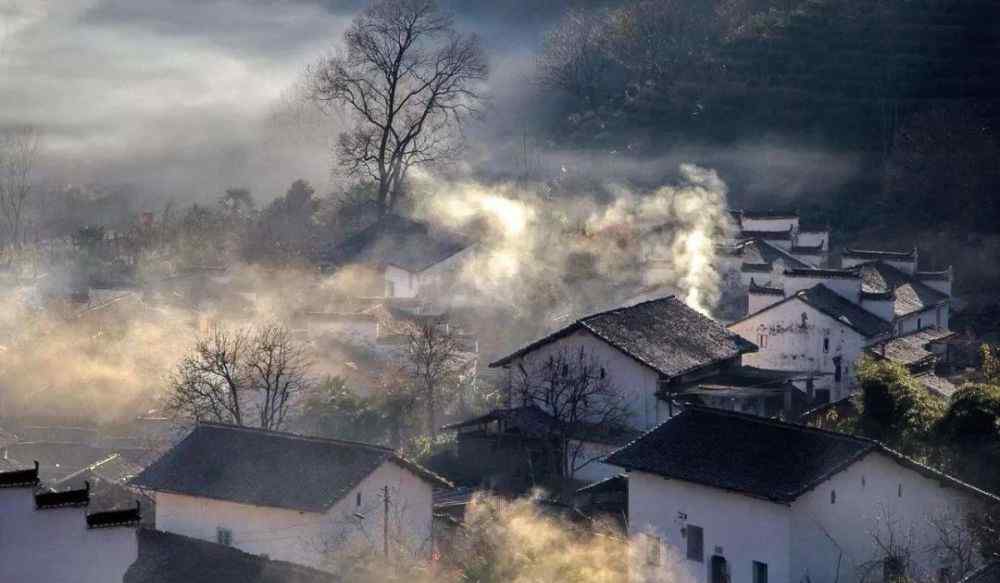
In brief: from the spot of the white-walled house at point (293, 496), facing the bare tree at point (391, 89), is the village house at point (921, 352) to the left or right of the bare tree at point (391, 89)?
right

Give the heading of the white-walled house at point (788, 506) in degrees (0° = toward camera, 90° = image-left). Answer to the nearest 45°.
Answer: approximately 45°

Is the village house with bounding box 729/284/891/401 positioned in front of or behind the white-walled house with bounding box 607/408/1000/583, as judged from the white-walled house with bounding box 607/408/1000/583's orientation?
behind

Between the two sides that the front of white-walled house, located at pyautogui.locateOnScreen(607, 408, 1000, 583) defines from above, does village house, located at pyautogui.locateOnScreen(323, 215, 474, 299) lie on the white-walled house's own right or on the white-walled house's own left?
on the white-walled house's own right

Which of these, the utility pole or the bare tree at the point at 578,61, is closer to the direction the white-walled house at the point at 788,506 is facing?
the utility pole

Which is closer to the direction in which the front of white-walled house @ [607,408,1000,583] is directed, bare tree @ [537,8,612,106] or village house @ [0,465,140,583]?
the village house
